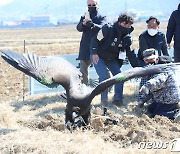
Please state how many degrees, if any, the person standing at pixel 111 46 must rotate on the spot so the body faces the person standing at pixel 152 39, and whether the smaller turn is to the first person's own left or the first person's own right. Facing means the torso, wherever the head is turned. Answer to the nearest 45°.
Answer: approximately 45° to the first person's own left

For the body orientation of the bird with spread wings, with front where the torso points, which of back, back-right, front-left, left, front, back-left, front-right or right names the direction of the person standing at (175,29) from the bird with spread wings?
back-left

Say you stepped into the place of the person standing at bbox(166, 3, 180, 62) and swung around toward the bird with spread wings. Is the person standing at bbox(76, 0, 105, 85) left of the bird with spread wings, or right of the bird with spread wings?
right

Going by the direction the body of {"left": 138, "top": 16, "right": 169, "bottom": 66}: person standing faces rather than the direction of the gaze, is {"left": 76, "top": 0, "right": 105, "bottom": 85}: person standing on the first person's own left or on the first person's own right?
on the first person's own right

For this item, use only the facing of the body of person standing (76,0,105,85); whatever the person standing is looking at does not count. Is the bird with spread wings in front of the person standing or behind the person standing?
in front
